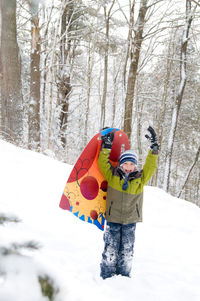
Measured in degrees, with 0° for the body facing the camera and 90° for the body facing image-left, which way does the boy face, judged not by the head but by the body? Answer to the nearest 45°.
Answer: approximately 0°
